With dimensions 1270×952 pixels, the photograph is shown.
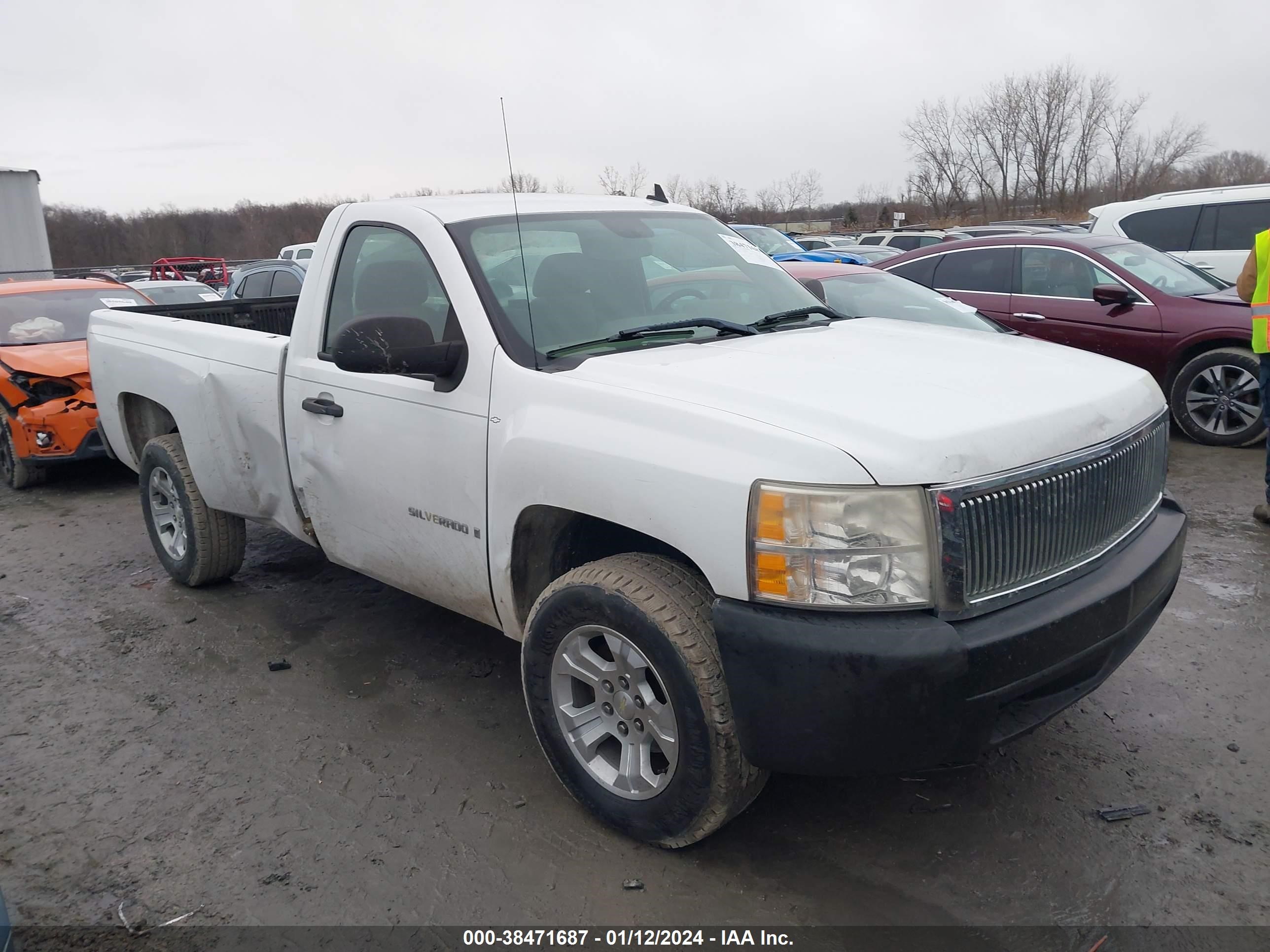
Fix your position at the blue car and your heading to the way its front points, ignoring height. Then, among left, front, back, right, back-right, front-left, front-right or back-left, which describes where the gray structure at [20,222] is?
back-right

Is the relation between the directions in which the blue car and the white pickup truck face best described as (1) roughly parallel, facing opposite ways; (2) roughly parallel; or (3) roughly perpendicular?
roughly parallel

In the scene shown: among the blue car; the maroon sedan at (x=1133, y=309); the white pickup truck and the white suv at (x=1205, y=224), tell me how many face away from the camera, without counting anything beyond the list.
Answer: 0

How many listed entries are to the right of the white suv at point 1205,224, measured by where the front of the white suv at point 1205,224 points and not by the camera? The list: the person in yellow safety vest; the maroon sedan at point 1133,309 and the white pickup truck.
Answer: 3

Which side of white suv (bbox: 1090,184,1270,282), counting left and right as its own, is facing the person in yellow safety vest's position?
right

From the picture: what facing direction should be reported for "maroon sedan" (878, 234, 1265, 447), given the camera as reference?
facing the viewer and to the right of the viewer

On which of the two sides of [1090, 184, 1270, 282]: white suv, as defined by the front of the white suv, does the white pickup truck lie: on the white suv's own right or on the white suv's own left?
on the white suv's own right

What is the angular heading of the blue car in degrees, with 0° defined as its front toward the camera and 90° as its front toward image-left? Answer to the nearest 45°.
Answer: approximately 315°

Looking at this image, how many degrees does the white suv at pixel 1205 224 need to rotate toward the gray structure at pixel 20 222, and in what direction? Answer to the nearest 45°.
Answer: approximately 180°

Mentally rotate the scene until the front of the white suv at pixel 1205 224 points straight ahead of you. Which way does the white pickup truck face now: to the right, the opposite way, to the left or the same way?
the same way

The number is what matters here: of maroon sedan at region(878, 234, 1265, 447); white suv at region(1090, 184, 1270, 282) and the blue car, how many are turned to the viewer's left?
0

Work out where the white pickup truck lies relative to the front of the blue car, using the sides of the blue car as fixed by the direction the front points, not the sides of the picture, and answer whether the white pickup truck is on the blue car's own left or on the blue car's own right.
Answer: on the blue car's own right

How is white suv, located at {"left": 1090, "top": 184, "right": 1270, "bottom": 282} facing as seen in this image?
to the viewer's right
